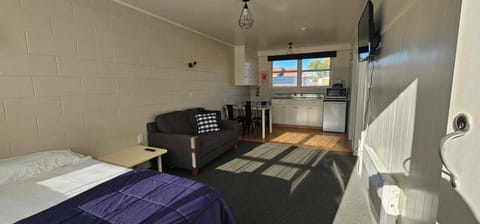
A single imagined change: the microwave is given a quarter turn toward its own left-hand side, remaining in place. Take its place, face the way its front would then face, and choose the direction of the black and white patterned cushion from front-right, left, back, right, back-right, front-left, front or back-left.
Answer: back-right

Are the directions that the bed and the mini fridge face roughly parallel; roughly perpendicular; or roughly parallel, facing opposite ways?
roughly perpendicular

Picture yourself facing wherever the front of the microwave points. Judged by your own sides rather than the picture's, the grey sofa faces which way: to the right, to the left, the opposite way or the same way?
to the left

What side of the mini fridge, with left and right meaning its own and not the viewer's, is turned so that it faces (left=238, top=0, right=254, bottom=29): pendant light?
front

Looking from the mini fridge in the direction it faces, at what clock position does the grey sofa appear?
The grey sofa is roughly at 1 o'clock from the mini fridge.

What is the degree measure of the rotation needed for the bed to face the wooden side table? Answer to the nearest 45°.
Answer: approximately 135° to its left

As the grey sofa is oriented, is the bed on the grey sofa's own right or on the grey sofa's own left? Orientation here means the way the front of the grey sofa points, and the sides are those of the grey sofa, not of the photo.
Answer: on the grey sofa's own right

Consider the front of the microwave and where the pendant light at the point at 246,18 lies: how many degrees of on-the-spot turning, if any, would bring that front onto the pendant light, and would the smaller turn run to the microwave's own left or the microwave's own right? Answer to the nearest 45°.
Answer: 0° — it already faces it

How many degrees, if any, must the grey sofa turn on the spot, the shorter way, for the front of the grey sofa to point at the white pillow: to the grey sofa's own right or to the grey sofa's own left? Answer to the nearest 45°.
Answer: approximately 90° to the grey sofa's own right

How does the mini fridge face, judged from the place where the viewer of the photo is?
facing the viewer

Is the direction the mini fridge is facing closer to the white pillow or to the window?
the white pillow

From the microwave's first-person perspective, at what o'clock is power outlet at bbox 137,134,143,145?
The power outlet is roughly at 1 o'clock from the microwave.

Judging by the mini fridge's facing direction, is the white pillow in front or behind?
in front

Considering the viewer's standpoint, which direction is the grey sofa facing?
facing the viewer and to the right of the viewer

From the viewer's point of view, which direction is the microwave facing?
toward the camera
